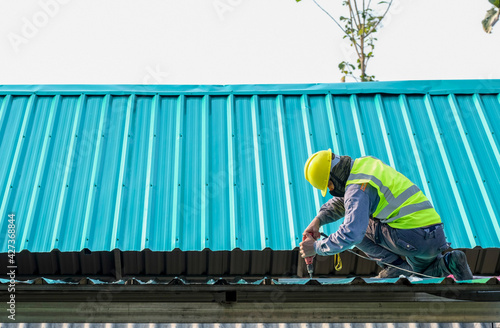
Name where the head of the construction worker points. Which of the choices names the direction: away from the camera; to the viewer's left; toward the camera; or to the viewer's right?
to the viewer's left

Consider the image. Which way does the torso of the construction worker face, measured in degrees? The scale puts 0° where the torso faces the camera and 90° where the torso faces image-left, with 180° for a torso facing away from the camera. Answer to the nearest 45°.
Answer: approximately 90°
